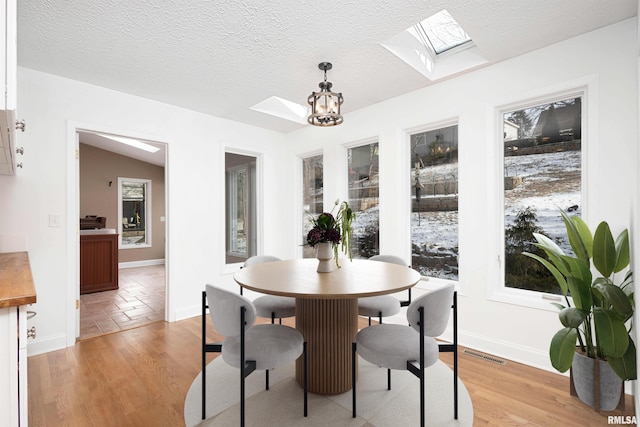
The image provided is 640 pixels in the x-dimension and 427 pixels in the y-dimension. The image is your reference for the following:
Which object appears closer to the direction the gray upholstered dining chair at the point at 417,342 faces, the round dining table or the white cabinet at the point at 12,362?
the round dining table

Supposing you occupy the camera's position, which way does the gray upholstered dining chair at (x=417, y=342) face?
facing away from the viewer and to the left of the viewer

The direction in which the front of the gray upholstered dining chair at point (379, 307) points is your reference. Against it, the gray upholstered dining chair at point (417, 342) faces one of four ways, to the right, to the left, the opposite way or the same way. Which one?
to the right

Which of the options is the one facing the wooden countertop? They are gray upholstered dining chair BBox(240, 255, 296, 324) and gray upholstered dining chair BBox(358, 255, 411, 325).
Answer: gray upholstered dining chair BBox(358, 255, 411, 325)

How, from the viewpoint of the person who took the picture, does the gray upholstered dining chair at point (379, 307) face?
facing the viewer and to the left of the viewer

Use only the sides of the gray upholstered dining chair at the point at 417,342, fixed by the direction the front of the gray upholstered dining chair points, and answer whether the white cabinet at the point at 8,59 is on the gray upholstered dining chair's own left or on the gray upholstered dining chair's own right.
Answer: on the gray upholstered dining chair's own left

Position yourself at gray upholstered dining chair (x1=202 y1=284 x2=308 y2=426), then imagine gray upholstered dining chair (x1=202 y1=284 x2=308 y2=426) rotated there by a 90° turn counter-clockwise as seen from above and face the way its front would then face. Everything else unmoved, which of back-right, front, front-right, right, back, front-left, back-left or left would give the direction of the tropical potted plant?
back-right

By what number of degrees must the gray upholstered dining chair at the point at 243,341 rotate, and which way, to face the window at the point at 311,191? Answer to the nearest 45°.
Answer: approximately 45° to its left

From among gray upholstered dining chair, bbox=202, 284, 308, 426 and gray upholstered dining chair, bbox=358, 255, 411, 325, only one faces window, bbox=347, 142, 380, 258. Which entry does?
gray upholstered dining chair, bbox=202, 284, 308, 426

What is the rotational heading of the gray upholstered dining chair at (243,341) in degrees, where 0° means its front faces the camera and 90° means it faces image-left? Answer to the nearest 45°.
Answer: approximately 225°

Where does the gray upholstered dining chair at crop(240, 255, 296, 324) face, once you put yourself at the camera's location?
facing the viewer and to the right of the viewer

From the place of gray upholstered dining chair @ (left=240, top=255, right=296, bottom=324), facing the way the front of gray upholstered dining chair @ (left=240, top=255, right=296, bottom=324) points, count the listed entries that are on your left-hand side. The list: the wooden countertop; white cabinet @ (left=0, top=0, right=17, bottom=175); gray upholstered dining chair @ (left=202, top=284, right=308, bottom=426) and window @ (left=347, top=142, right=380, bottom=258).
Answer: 1

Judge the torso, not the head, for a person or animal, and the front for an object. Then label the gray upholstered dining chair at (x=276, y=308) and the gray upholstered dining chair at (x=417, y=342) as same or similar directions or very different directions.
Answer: very different directions

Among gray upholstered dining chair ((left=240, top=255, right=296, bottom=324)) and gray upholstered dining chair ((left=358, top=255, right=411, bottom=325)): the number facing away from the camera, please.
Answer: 0

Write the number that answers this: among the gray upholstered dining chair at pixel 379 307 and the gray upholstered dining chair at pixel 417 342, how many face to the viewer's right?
0
